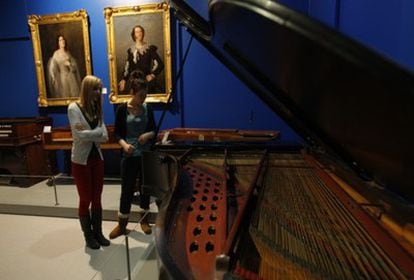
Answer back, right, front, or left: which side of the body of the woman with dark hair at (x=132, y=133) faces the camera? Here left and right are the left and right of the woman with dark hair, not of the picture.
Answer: front

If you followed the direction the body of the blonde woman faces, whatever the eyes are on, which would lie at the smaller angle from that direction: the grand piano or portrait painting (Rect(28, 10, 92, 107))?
the grand piano

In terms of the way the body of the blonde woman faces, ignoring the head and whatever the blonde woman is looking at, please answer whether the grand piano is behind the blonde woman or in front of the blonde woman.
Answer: in front

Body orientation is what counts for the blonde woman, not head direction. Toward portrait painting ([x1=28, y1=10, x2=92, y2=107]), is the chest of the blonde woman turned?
no

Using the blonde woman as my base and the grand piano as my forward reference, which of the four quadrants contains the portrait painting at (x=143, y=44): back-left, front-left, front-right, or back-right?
back-left

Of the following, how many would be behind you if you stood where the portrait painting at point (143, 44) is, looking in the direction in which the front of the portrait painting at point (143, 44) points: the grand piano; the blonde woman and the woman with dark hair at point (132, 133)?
0

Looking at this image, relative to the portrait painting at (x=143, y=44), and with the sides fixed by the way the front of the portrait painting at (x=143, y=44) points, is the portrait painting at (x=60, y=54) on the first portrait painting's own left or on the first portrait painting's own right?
on the first portrait painting's own right

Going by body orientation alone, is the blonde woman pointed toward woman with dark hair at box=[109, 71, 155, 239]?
no

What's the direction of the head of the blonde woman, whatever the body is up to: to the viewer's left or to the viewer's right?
to the viewer's right

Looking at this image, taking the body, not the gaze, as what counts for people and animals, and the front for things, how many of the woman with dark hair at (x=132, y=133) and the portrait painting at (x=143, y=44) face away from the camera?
0

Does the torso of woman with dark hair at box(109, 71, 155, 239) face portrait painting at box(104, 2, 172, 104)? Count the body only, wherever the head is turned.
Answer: no

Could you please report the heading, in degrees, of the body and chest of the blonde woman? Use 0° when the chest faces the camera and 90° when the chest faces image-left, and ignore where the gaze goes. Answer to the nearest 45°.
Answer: approximately 315°

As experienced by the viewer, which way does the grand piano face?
facing away from the viewer

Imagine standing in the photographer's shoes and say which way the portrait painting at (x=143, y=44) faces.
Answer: facing the viewer

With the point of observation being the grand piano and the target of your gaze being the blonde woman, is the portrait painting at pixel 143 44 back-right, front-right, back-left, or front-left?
front-right
